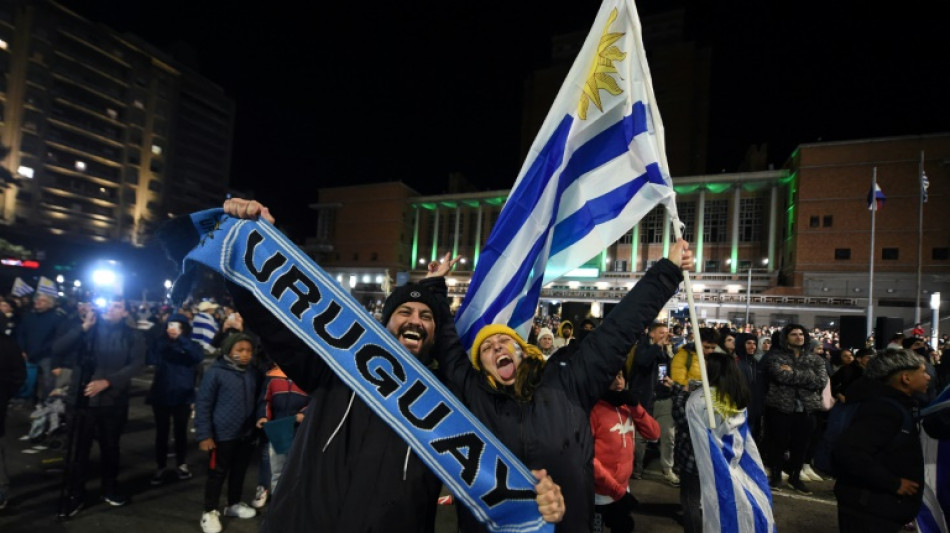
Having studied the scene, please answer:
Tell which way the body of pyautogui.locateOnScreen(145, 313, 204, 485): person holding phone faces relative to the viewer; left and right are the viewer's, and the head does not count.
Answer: facing the viewer

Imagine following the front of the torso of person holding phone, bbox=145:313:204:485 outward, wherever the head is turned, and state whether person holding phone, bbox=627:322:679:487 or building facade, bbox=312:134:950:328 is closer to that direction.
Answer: the person holding phone

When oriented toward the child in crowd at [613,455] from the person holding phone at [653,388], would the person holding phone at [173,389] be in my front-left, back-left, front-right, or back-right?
front-right

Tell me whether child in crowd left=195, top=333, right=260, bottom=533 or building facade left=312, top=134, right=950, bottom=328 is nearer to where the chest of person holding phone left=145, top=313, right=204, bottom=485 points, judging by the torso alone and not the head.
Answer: the child in crowd
